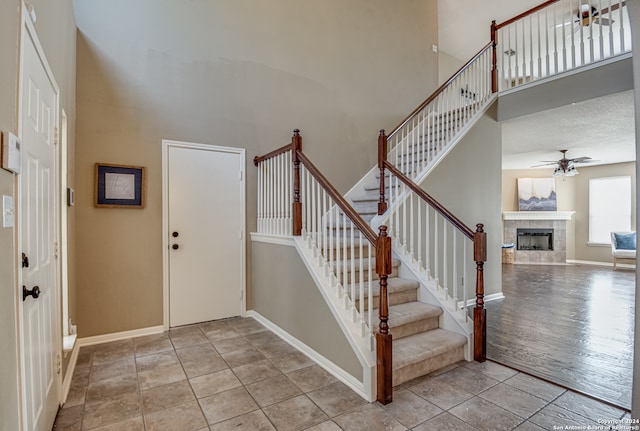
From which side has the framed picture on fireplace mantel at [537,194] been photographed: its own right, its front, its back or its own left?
front

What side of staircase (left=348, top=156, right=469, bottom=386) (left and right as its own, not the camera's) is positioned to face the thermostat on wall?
right

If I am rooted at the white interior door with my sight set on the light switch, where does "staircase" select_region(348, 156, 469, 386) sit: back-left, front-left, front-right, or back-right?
front-left

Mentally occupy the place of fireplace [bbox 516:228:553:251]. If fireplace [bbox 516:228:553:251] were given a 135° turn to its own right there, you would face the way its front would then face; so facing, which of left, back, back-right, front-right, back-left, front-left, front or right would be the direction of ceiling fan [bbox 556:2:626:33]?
back-left

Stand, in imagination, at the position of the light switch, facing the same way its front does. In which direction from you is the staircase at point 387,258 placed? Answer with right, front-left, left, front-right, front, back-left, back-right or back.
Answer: front-left

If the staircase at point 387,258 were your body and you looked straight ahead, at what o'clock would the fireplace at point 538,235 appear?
The fireplace is roughly at 8 o'clock from the staircase.

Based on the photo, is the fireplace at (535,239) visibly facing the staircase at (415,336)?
yes

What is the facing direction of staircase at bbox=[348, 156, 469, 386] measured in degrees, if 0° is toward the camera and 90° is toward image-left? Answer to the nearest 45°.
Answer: approximately 315°

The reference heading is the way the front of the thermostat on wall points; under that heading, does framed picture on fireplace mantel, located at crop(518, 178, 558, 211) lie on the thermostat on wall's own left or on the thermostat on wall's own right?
on the thermostat on wall's own left

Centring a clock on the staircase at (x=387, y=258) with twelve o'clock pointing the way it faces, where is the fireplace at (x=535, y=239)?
The fireplace is roughly at 8 o'clock from the staircase.

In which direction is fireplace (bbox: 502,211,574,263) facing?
toward the camera

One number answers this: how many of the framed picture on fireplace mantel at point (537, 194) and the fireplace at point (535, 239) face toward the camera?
2

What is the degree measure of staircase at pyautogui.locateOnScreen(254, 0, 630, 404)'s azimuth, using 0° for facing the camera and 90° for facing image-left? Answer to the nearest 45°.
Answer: approximately 315°

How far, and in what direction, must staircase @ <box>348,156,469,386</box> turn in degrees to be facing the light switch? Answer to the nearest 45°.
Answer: approximately 90° to its right

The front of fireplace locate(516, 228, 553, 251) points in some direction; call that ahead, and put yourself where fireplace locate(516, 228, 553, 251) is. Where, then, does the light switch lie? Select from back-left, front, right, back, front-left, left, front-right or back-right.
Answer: front

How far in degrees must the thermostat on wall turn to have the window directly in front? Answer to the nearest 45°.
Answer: approximately 45° to its left

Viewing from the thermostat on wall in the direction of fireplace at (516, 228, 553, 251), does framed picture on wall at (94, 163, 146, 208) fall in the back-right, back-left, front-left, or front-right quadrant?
front-left

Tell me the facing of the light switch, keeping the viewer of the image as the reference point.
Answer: facing the viewer and to the right of the viewer
